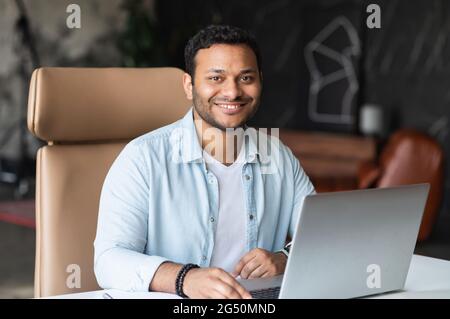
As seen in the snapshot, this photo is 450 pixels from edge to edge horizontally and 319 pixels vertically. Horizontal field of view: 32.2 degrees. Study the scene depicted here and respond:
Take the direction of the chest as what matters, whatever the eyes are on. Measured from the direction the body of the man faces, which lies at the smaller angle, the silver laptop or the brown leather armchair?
the silver laptop

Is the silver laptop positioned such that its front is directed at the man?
yes

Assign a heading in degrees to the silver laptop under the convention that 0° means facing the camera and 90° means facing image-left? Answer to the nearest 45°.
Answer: approximately 135°

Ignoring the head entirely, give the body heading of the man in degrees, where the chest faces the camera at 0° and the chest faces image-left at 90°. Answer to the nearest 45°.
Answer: approximately 315°

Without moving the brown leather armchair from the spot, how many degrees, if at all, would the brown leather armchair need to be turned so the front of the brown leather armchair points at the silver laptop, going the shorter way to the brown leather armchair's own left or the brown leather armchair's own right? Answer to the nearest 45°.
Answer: approximately 45° to the brown leather armchair's own left

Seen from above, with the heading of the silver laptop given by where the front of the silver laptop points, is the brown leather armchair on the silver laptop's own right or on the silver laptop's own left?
on the silver laptop's own right
